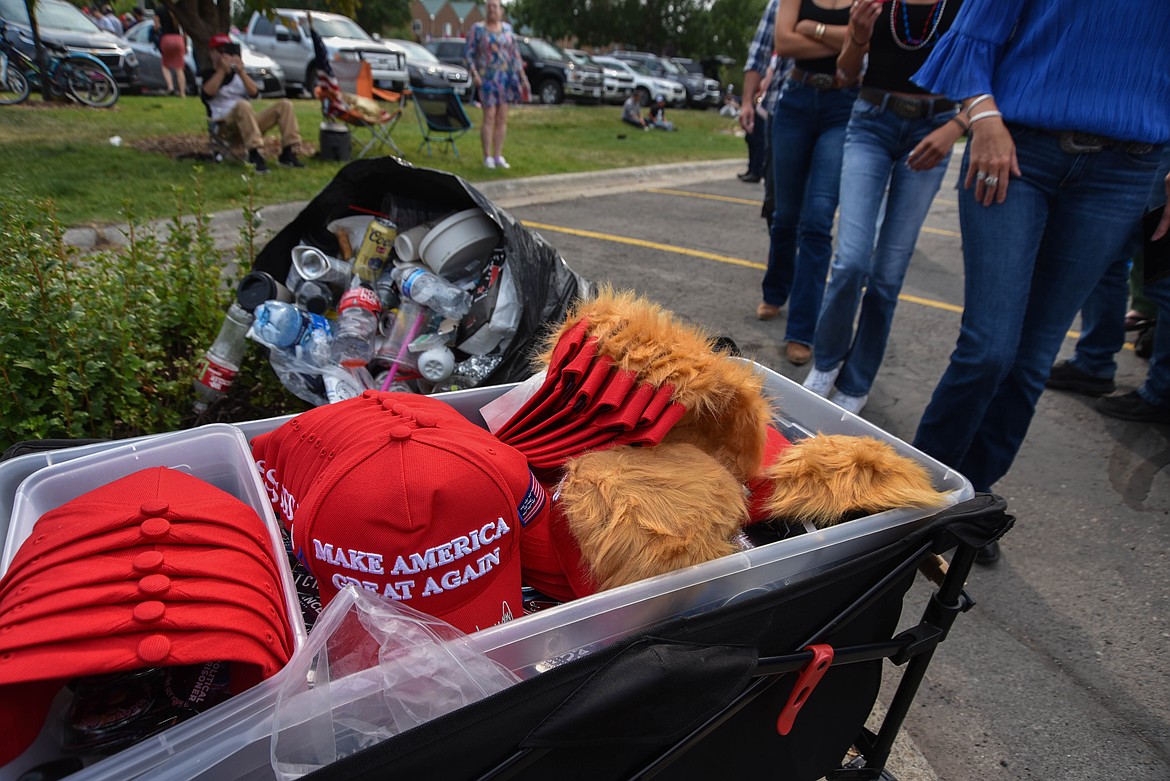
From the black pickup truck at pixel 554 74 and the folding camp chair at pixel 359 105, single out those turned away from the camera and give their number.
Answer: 0

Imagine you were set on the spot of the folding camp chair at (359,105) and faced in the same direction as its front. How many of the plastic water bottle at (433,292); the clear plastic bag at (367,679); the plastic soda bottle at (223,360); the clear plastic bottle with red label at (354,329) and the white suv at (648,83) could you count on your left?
1

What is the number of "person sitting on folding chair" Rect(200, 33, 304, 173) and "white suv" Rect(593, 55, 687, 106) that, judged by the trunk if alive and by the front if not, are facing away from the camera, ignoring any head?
0

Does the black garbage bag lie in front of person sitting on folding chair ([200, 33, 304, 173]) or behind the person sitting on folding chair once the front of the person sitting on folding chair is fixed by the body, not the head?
in front

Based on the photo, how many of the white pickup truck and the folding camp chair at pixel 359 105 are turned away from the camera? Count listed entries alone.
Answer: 0

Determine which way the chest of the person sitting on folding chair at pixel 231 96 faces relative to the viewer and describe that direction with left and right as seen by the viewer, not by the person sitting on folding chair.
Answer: facing the viewer and to the right of the viewer

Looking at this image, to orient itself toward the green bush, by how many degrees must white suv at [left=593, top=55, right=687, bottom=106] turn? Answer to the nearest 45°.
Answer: approximately 45° to its right

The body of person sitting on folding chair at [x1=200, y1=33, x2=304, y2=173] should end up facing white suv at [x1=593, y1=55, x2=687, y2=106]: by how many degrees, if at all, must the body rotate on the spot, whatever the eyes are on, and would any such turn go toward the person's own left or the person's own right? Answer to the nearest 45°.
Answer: approximately 90° to the person's own left

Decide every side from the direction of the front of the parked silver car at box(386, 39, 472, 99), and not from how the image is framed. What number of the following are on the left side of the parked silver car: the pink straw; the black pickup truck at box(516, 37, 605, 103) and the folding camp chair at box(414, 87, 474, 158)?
1

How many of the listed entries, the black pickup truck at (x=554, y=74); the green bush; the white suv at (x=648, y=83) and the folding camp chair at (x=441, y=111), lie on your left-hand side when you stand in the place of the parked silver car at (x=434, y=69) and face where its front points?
2

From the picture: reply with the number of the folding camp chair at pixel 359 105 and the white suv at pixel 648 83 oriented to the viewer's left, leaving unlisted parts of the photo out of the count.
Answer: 0

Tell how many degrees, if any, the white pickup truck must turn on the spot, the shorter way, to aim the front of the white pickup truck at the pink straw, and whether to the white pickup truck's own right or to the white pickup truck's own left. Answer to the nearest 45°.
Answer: approximately 45° to the white pickup truck's own right
